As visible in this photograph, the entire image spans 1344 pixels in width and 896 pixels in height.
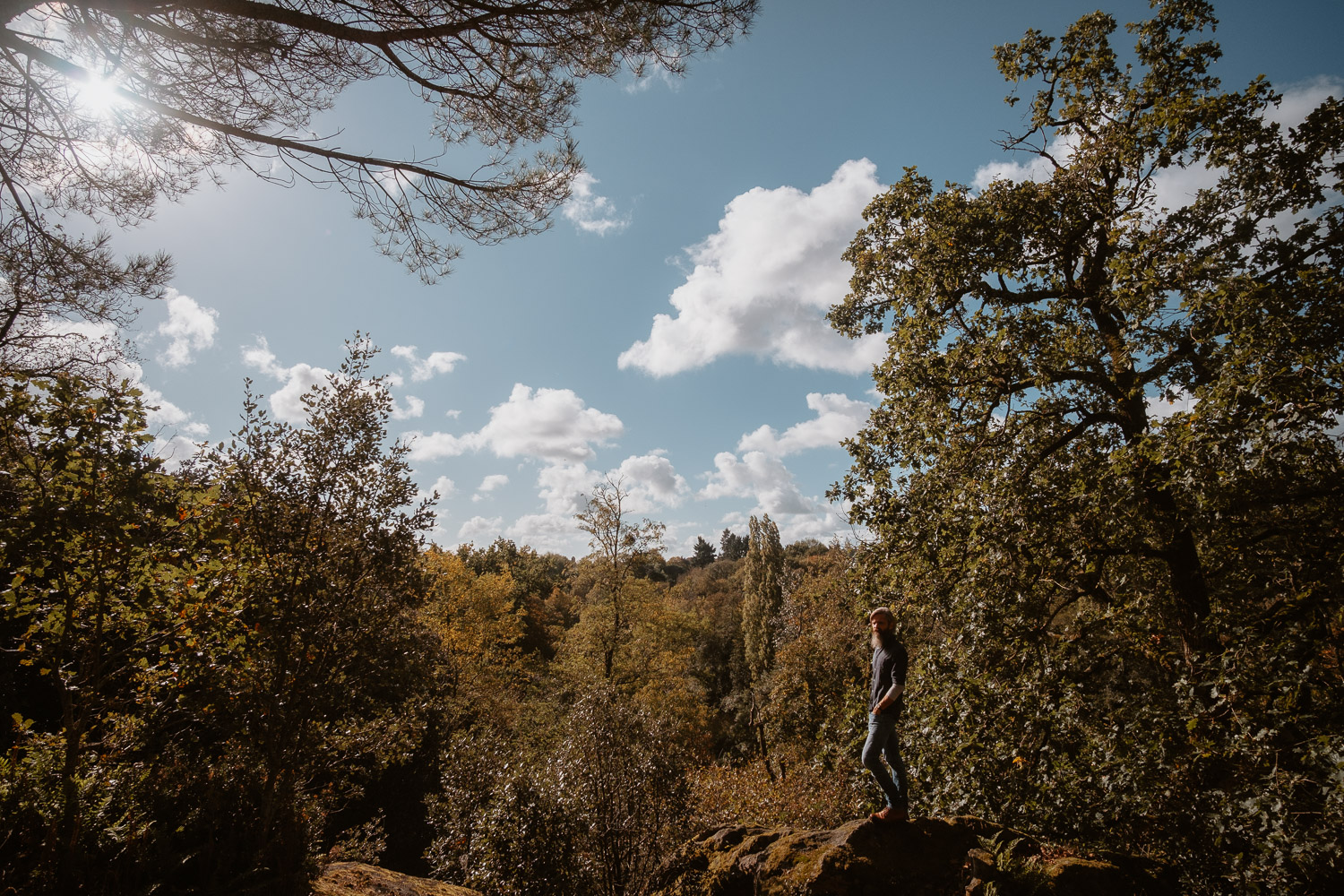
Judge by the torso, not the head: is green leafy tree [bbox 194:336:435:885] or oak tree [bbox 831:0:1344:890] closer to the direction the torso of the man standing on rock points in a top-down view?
the green leafy tree

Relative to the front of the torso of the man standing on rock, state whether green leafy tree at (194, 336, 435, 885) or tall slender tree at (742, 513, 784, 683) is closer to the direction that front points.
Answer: the green leafy tree

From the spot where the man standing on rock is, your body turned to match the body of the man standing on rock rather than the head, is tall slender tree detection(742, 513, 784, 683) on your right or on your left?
on your right

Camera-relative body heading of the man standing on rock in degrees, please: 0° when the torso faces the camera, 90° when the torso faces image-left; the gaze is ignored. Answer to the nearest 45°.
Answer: approximately 45°

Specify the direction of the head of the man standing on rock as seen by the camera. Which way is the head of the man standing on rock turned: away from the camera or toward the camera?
toward the camera

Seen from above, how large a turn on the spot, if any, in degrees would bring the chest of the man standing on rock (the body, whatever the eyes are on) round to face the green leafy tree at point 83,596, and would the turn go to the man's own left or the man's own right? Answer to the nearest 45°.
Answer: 0° — they already face it

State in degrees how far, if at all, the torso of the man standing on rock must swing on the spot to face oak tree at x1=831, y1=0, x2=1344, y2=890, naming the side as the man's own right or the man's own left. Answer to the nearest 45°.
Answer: approximately 180°
